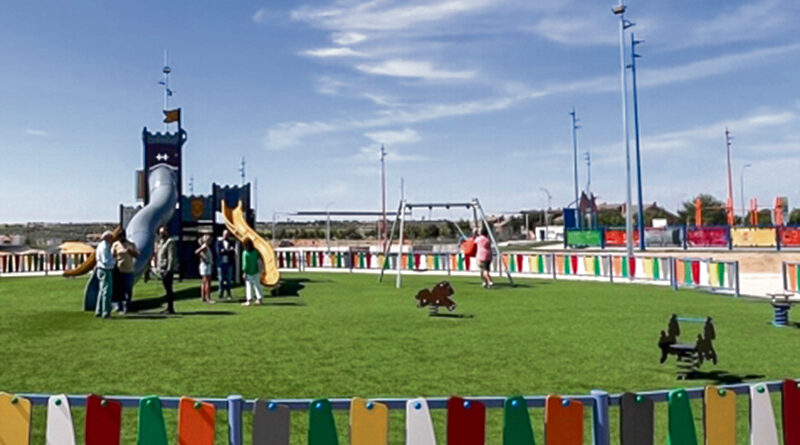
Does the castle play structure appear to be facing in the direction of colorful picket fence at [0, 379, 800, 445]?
yes

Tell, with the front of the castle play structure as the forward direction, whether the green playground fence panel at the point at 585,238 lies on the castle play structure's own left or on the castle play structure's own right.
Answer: on the castle play structure's own left

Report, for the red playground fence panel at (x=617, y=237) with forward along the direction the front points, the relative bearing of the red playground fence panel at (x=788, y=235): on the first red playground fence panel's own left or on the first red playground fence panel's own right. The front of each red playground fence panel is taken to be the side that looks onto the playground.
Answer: on the first red playground fence panel's own left

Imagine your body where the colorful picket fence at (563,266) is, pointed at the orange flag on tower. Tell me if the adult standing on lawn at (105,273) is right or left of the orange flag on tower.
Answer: left

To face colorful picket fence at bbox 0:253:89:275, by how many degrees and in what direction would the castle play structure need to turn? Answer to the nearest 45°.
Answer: approximately 135° to its right

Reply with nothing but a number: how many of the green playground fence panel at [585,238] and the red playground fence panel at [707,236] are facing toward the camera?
2

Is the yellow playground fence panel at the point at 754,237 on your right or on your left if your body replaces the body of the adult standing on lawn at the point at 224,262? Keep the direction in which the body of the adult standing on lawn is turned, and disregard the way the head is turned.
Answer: on your left

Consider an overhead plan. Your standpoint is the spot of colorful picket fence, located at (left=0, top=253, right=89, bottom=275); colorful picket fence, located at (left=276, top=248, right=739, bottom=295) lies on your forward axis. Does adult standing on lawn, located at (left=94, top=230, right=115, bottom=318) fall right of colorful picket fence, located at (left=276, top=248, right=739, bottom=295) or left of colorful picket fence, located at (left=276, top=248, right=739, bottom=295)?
right

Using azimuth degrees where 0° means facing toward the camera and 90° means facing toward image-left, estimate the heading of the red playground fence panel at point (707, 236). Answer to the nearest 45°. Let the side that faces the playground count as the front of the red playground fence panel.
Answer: approximately 0°

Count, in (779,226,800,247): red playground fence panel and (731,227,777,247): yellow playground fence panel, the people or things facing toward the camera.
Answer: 2

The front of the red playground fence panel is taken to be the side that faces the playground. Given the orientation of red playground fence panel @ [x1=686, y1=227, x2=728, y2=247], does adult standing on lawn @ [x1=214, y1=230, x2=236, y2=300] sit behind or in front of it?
in front

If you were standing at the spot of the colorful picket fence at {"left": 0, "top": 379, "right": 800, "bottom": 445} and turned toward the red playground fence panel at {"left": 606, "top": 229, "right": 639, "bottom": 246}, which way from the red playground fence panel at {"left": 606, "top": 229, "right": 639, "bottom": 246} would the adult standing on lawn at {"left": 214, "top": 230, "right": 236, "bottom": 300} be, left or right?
left

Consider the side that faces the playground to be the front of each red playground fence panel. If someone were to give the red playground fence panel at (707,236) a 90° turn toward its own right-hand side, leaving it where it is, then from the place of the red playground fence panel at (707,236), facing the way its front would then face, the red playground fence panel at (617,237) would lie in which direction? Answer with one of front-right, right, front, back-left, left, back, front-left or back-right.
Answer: front

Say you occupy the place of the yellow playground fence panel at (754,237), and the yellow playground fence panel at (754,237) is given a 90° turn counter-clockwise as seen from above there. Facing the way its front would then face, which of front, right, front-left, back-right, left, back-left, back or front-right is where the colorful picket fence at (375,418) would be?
right

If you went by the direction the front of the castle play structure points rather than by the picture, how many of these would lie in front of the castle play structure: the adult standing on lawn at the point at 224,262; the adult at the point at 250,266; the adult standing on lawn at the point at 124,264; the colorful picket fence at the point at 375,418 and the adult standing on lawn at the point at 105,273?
5

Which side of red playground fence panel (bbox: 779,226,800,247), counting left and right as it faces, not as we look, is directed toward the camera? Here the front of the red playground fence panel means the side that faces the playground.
front
